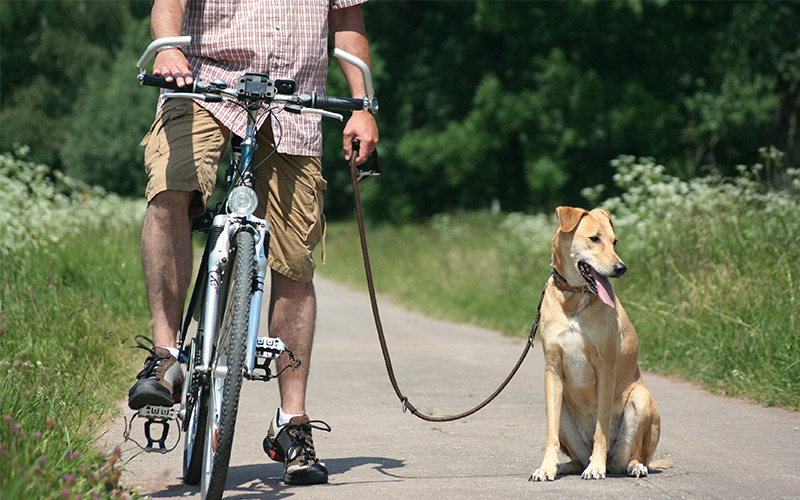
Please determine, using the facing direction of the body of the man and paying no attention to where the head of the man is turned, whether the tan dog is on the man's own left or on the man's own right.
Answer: on the man's own left

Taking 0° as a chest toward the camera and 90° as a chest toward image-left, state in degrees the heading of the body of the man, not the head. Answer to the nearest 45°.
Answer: approximately 0°

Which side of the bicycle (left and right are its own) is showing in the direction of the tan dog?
left

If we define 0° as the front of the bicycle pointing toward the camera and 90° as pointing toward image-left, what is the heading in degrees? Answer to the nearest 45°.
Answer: approximately 0°
